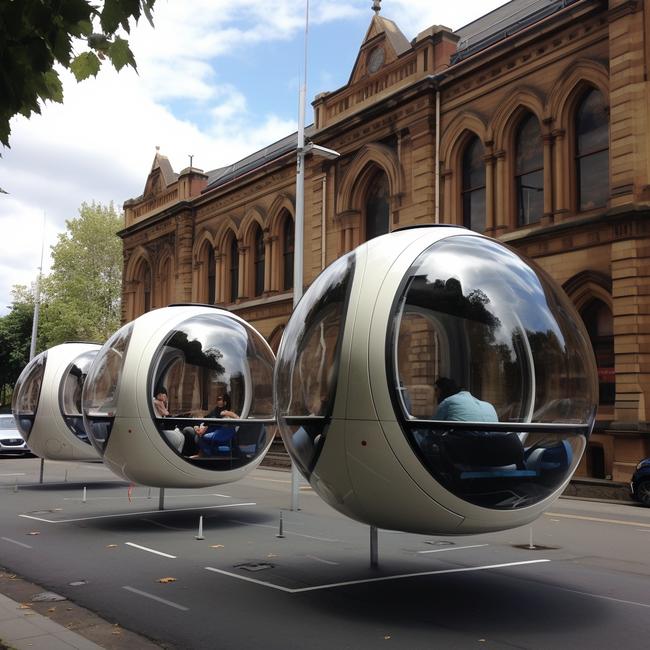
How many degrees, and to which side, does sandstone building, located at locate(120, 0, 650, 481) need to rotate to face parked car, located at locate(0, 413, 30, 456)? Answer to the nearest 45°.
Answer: approximately 45° to its right

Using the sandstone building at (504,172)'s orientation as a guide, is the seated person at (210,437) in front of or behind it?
in front

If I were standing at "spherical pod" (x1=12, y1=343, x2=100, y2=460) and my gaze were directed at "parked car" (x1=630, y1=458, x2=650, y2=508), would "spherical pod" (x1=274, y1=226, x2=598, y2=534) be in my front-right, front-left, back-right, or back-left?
front-right

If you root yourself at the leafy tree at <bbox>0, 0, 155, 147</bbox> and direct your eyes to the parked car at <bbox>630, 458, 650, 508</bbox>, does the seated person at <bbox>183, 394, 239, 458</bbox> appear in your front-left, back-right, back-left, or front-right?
front-left

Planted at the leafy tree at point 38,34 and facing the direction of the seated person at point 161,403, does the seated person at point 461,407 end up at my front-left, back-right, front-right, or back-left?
front-right

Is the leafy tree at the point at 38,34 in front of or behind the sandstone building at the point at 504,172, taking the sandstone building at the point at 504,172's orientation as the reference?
in front

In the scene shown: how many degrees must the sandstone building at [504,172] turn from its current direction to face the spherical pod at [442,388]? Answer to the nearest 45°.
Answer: approximately 45° to its left

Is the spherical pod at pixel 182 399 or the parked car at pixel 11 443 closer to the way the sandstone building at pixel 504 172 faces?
the spherical pod

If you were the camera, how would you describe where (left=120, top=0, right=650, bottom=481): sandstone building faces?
facing the viewer and to the left of the viewer

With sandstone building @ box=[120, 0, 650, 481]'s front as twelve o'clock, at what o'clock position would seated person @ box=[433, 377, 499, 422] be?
The seated person is roughly at 11 o'clock from the sandstone building.

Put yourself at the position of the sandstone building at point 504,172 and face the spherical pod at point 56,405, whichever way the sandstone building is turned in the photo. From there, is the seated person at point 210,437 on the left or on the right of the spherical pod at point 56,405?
left
